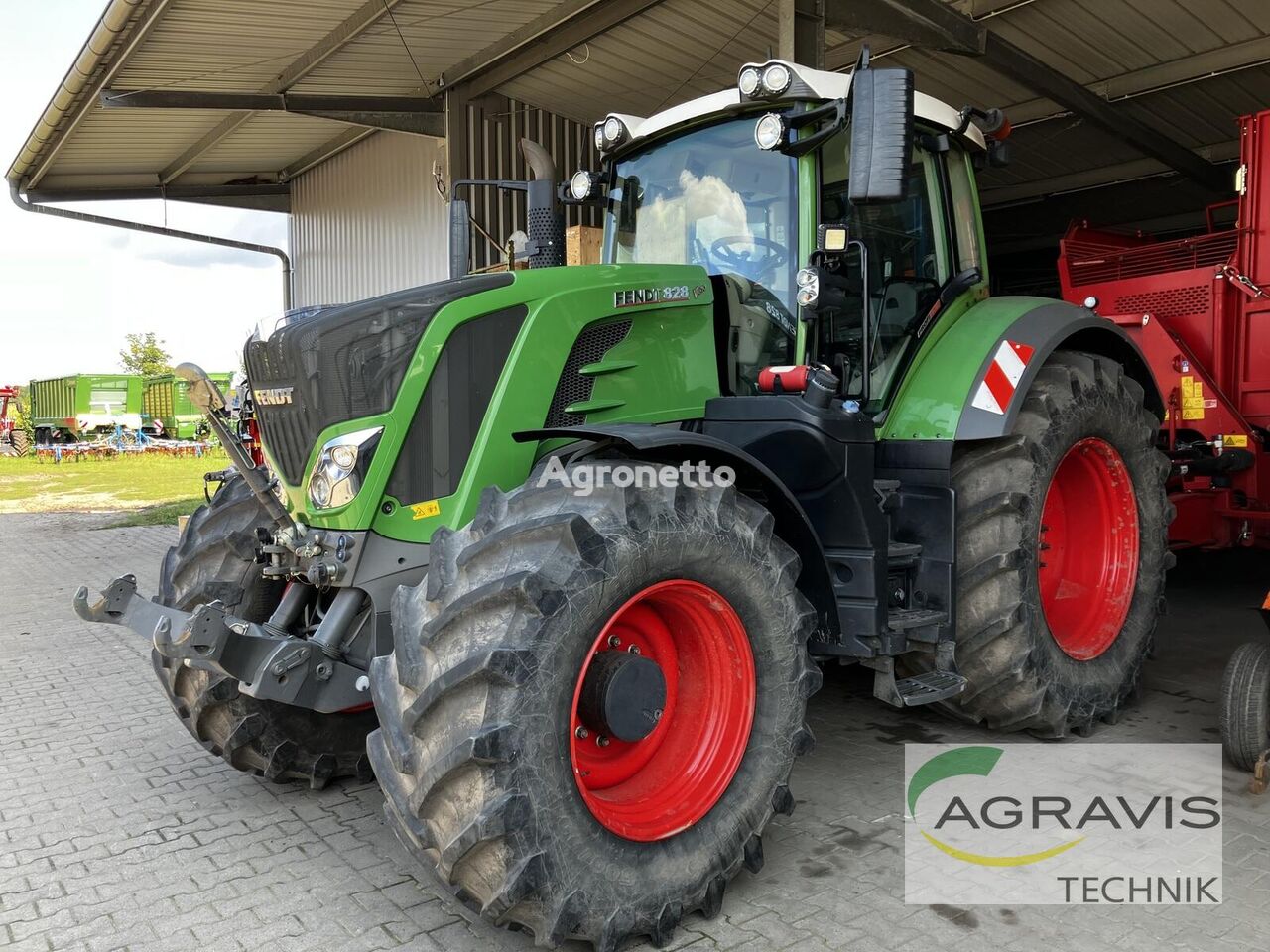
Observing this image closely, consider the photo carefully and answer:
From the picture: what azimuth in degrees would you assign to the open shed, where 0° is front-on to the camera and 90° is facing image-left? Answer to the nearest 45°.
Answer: approximately 45°

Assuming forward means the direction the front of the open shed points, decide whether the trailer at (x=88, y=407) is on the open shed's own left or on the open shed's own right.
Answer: on the open shed's own right

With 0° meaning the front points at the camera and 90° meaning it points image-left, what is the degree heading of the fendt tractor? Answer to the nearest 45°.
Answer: approximately 45°

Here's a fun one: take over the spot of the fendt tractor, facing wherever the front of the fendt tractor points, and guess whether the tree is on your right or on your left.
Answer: on your right

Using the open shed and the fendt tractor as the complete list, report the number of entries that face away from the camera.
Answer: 0

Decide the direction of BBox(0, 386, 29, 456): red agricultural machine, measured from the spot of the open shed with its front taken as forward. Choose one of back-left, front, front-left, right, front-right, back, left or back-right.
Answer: right

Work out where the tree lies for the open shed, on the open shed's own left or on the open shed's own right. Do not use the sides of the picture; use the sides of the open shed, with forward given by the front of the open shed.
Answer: on the open shed's own right

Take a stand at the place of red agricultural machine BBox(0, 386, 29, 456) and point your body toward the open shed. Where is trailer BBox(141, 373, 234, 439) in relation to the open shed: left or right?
left

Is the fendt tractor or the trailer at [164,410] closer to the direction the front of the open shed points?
the fendt tractor
